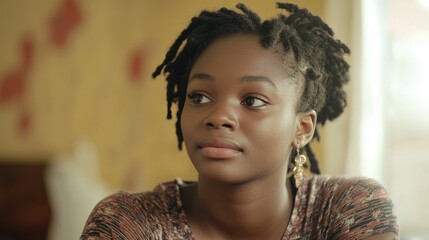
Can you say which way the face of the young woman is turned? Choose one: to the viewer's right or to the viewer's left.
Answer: to the viewer's left

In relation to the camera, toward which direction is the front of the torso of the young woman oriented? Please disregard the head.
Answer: toward the camera
